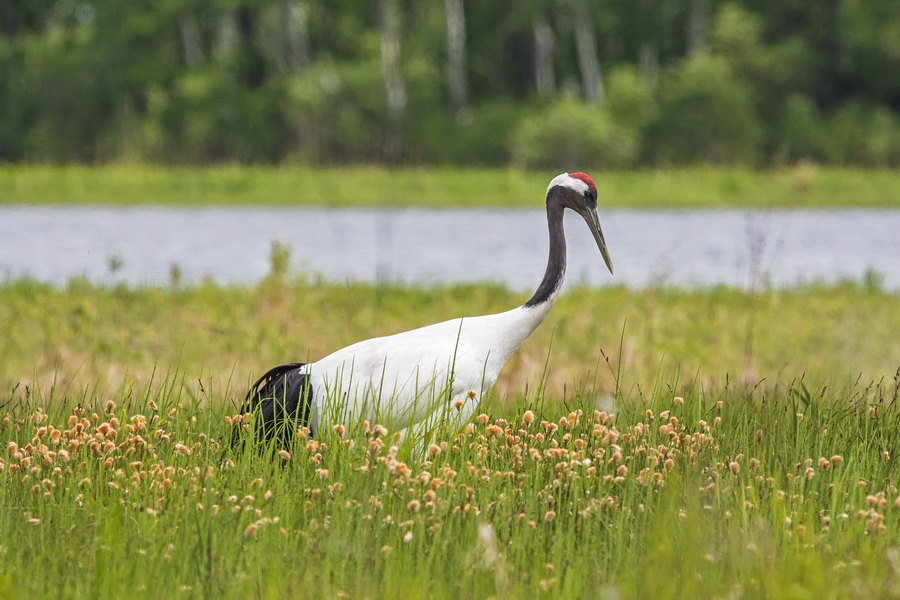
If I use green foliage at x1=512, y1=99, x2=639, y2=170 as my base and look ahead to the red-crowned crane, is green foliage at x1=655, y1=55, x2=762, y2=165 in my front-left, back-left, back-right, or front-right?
back-left

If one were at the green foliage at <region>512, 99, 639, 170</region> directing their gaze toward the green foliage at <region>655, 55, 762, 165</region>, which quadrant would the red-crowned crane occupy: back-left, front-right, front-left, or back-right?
back-right

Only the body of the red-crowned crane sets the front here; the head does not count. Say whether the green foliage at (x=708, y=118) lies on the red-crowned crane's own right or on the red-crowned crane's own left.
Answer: on the red-crowned crane's own left

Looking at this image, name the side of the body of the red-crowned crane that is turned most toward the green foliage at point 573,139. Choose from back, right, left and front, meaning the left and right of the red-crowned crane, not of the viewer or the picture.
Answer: left

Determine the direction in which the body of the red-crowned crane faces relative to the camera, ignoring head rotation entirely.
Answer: to the viewer's right
